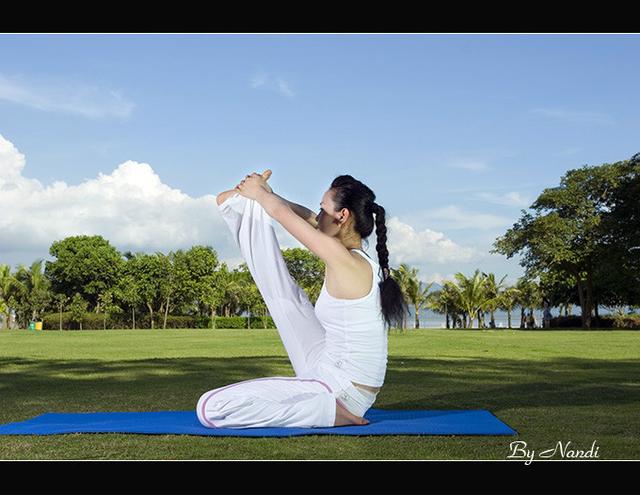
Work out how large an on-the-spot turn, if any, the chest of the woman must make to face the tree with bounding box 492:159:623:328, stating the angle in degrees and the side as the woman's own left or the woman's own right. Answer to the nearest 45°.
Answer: approximately 90° to the woman's own right

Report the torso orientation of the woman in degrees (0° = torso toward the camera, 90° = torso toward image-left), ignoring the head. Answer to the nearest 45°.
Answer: approximately 90°

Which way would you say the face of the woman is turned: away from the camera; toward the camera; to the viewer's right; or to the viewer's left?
to the viewer's left
